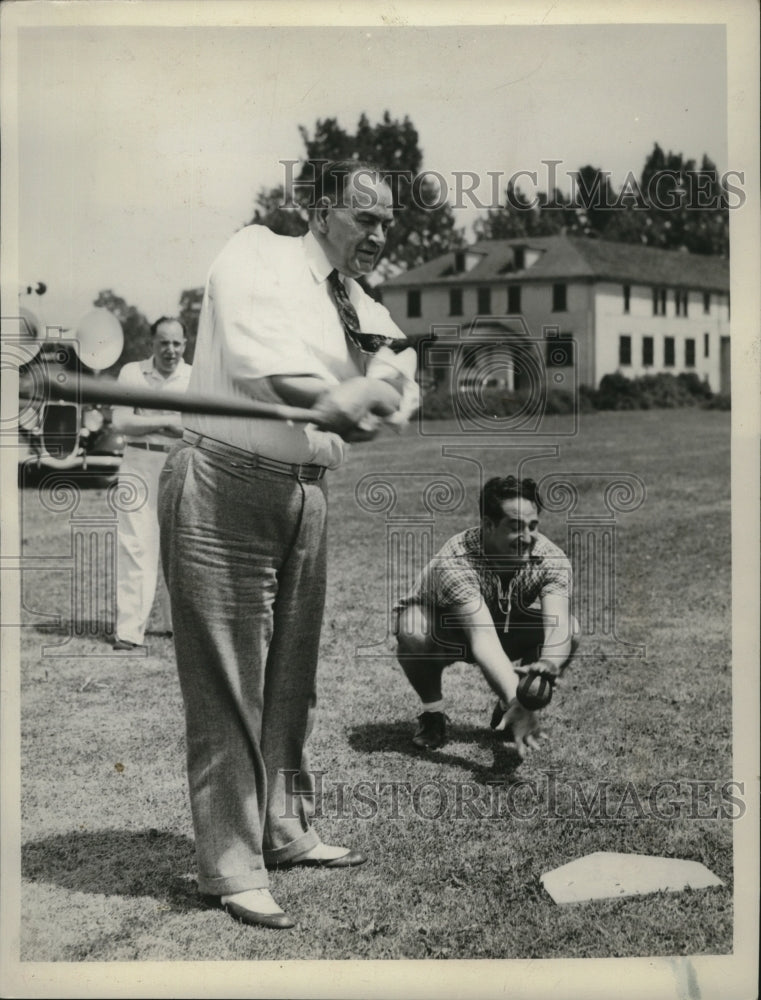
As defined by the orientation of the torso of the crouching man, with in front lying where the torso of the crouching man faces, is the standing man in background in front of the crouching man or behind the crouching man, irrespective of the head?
behind

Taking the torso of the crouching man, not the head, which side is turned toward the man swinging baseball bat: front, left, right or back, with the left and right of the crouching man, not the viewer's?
right

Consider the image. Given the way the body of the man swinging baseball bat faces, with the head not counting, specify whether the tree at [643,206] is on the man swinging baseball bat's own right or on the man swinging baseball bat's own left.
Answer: on the man swinging baseball bat's own left

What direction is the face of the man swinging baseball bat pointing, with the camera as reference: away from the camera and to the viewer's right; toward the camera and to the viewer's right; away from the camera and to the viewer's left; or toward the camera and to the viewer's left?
toward the camera and to the viewer's right

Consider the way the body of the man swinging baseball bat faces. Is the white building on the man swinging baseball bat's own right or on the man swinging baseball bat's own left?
on the man swinging baseball bat's own left

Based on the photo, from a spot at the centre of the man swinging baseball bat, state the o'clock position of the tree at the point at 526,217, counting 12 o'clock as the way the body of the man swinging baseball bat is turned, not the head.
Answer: The tree is roughly at 9 o'clock from the man swinging baseball bat.

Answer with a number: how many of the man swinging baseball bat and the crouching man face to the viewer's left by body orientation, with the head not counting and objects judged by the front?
0

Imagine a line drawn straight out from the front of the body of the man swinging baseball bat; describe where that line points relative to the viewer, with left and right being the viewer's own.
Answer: facing the viewer and to the right of the viewer
